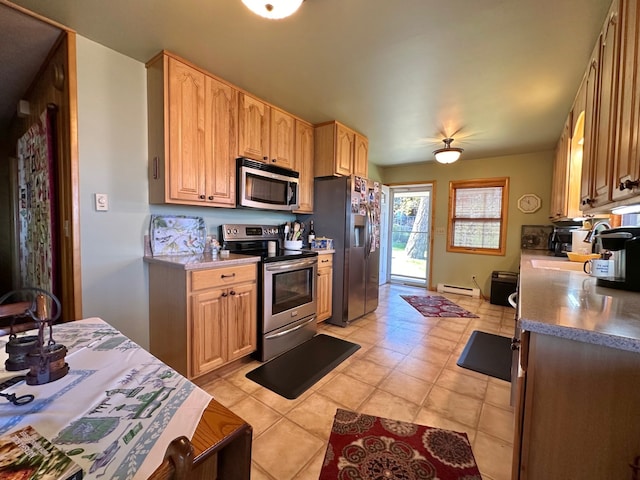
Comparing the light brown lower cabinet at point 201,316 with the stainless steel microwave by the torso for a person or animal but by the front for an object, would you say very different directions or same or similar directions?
same or similar directions

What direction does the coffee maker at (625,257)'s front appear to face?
to the viewer's left

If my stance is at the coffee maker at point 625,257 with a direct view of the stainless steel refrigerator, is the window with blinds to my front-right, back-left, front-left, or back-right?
front-right

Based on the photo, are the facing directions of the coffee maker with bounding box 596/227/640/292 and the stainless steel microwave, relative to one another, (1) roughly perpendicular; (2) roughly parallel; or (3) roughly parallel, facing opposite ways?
roughly parallel, facing opposite ways

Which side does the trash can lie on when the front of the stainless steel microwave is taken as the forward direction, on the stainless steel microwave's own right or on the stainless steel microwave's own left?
on the stainless steel microwave's own left

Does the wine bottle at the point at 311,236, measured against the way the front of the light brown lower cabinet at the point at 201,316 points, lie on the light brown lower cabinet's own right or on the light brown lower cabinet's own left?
on the light brown lower cabinet's own left

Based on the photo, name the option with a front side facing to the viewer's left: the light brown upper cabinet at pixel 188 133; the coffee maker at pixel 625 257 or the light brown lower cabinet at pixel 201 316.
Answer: the coffee maker

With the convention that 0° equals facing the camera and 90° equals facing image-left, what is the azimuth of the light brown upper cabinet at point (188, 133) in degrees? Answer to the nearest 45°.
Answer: approximately 315°

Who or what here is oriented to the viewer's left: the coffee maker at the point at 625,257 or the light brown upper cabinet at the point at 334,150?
the coffee maker

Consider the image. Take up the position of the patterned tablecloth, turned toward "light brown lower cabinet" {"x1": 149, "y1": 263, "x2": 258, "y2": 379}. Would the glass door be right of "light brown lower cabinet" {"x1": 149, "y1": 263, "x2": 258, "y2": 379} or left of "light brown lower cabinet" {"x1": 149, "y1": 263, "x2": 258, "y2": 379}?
right

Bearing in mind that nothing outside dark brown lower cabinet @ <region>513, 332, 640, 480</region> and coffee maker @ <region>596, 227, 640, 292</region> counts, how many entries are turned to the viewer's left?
2

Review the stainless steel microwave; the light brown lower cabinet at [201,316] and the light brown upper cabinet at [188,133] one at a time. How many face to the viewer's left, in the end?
0

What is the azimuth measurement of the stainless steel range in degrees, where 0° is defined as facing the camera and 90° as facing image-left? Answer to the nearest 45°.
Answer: approximately 315°

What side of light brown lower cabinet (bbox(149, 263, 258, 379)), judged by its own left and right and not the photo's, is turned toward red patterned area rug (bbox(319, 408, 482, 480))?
front

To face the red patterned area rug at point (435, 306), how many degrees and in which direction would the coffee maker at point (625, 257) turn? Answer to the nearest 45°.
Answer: approximately 45° to its right

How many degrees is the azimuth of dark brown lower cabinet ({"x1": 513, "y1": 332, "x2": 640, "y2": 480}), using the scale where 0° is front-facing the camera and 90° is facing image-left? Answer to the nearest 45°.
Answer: approximately 90°
